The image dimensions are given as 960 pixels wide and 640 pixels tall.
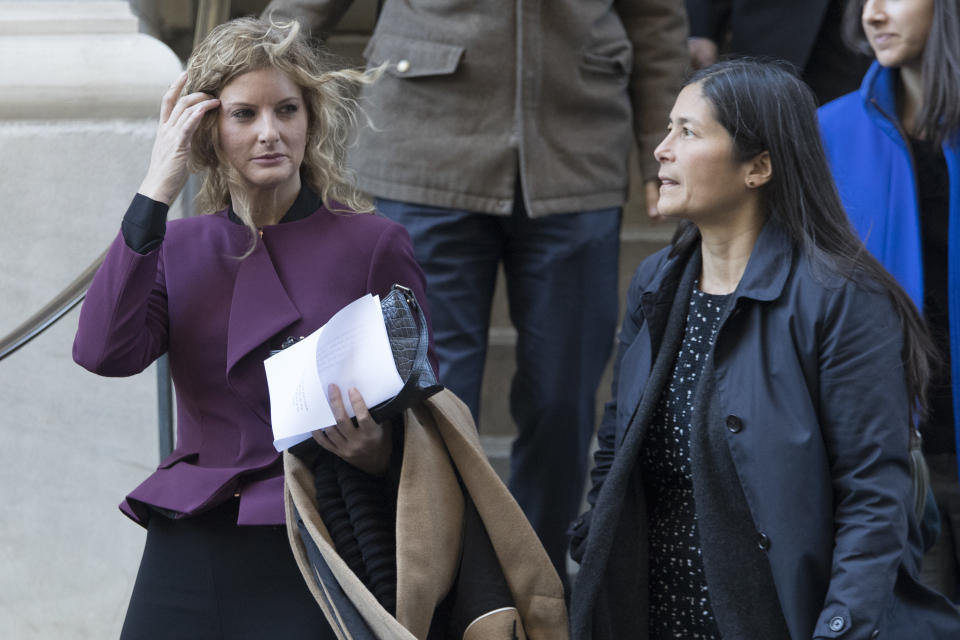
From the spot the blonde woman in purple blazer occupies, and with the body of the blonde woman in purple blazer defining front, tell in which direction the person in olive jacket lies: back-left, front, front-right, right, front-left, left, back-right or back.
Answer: back-left

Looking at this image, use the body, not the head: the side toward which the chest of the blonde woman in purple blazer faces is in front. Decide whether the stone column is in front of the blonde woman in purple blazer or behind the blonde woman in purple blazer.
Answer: behind

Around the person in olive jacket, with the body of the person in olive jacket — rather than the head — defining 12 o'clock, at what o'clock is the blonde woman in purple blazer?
The blonde woman in purple blazer is roughly at 1 o'clock from the person in olive jacket.

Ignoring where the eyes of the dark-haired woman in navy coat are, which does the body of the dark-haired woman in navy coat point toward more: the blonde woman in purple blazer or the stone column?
the blonde woman in purple blazer

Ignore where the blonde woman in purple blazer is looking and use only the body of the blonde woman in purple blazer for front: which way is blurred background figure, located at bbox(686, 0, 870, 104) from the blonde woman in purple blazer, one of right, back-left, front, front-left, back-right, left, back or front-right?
back-left

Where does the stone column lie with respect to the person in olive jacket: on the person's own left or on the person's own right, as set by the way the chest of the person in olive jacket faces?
on the person's own right

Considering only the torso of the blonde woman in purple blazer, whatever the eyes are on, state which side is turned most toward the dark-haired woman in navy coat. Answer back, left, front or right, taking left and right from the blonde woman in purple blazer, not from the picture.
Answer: left

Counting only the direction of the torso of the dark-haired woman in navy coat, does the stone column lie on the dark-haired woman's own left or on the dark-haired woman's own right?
on the dark-haired woman's own right

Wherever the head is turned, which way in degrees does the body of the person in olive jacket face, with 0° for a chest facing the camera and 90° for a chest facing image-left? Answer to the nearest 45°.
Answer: approximately 0°

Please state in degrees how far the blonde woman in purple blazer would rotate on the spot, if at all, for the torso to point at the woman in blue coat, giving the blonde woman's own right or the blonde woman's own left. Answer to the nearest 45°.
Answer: approximately 90° to the blonde woman's own left

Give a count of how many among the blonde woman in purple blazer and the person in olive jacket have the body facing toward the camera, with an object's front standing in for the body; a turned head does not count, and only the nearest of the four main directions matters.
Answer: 2

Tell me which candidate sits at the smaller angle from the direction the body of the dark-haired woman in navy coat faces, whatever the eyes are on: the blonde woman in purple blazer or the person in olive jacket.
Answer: the blonde woman in purple blazer
